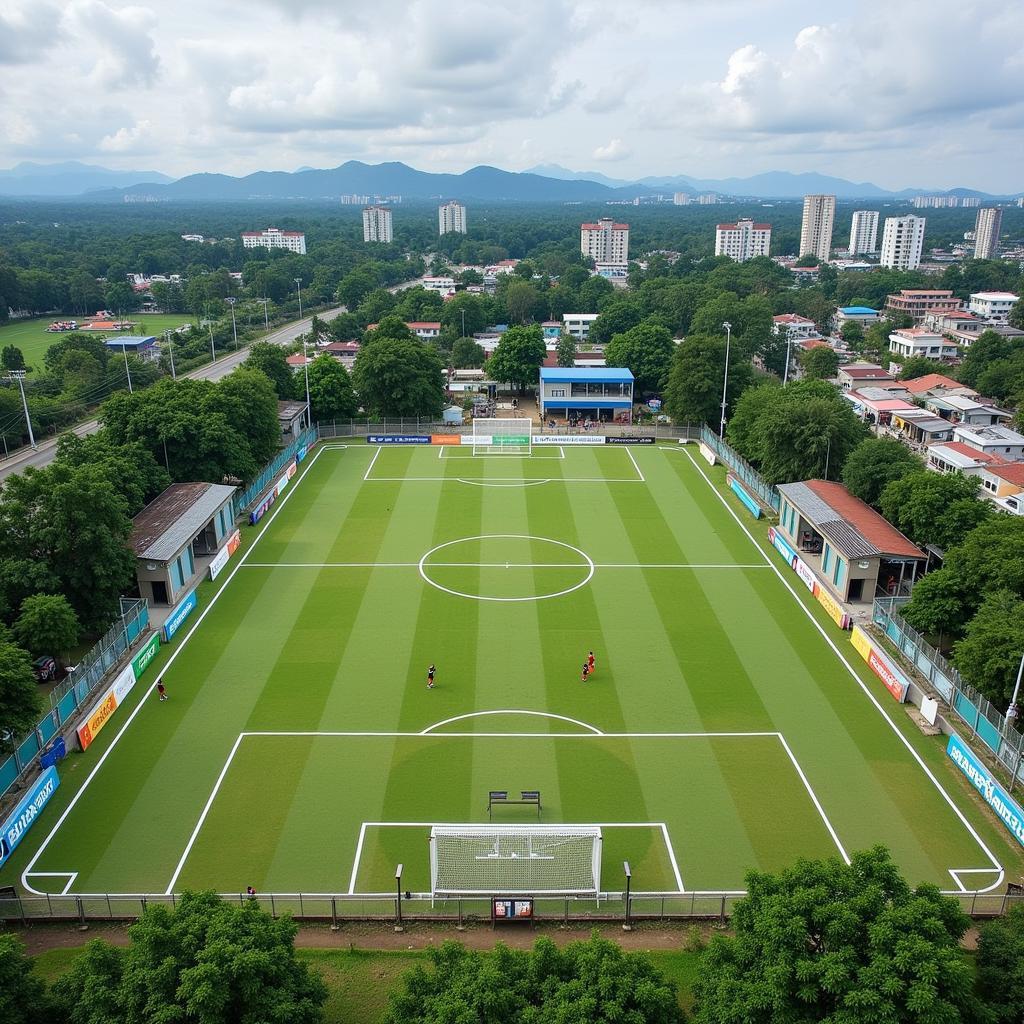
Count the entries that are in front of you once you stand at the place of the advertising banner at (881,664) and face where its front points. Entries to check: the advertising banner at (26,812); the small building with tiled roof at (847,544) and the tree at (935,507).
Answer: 1

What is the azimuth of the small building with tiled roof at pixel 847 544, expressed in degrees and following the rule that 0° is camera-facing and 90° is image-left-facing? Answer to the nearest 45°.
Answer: approximately 45°

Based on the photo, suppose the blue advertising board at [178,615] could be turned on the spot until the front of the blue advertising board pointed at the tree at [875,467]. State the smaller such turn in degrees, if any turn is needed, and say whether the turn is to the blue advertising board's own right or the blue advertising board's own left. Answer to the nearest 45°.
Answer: approximately 45° to the blue advertising board's own left

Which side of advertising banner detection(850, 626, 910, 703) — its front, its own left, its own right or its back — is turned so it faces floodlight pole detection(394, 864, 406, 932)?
front

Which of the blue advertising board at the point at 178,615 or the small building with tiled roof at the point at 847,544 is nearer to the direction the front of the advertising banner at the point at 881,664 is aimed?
the blue advertising board

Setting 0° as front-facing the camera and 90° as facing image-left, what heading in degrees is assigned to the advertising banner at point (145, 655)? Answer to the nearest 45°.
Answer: approximately 315°

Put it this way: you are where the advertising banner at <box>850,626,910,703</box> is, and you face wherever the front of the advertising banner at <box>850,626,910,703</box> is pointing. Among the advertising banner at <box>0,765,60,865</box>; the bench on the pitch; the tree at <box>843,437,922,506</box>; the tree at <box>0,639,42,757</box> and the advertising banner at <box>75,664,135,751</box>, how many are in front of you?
4

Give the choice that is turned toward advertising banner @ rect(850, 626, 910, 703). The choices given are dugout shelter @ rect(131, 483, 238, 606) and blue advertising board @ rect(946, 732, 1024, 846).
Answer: the dugout shelter

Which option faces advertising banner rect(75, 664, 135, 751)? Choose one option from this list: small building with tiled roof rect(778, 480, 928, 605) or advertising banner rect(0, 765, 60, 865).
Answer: the small building with tiled roof

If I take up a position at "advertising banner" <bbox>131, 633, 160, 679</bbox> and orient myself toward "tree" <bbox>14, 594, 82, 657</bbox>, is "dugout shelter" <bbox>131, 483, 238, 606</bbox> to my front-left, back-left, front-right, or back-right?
front-right

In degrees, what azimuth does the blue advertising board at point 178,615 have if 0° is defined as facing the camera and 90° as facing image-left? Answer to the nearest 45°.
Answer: approximately 315°

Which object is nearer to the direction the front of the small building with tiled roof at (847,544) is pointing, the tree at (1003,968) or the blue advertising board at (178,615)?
the blue advertising board

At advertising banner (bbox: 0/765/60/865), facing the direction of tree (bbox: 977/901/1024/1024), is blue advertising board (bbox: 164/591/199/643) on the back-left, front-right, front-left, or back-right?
back-left

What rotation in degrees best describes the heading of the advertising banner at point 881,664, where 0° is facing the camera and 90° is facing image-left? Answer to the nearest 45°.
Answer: approximately 45°

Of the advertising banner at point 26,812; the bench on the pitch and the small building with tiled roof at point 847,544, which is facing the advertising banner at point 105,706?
the small building with tiled roof
